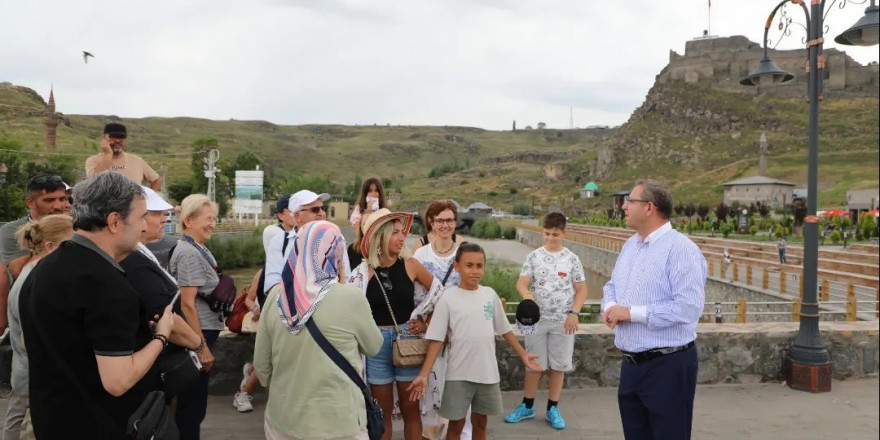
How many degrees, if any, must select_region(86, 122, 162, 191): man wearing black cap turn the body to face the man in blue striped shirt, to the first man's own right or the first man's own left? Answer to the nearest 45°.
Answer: approximately 45° to the first man's own left

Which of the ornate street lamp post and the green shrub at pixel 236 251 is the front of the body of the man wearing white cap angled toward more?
the ornate street lamp post

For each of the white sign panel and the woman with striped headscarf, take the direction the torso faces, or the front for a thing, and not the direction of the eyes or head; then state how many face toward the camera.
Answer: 1

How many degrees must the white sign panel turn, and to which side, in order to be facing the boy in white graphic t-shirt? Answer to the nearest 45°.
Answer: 0° — it already faces them

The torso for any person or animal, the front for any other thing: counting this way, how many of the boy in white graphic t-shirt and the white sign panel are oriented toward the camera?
2

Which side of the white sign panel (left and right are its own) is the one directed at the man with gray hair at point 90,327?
front

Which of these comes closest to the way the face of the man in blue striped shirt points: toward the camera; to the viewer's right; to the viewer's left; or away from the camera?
to the viewer's left

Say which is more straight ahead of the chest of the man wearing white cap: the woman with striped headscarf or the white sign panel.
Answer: the woman with striped headscarf

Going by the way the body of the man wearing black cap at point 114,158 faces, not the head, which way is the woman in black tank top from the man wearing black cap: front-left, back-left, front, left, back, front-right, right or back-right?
front-left

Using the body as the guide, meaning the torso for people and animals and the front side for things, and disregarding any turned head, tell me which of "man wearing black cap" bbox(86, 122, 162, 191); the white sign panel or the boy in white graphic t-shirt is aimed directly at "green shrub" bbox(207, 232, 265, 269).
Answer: the white sign panel

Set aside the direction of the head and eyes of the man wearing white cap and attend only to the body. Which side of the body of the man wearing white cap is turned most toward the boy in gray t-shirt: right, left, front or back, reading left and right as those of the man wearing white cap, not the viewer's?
front

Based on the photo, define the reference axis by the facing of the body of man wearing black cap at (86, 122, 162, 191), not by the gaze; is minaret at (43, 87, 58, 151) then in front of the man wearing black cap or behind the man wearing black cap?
behind
